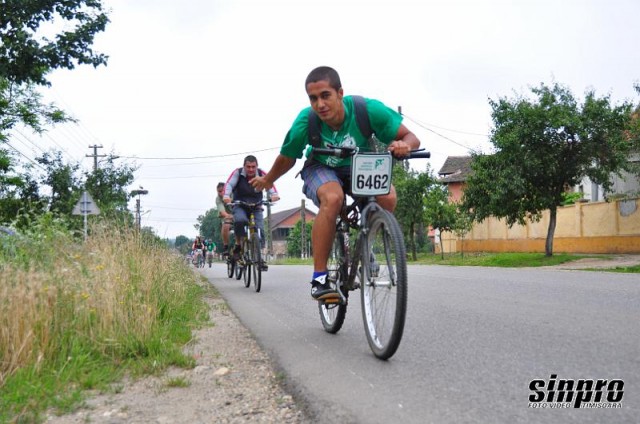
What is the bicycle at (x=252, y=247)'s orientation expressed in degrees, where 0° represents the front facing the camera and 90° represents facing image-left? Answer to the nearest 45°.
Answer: approximately 0°

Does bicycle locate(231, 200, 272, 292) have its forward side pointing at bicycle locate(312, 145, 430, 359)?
yes

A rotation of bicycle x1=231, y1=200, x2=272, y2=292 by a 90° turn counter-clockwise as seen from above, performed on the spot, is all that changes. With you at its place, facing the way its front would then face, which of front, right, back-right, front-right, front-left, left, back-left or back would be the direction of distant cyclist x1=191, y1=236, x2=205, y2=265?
left

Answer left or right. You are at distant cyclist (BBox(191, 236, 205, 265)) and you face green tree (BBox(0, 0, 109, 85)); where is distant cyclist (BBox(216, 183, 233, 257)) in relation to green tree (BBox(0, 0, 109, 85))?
left

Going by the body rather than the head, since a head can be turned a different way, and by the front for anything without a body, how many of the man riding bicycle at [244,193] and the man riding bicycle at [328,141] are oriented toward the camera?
2

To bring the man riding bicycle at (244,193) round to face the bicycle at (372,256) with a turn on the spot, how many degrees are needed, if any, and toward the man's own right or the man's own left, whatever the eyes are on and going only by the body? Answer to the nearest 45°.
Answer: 0° — they already face it

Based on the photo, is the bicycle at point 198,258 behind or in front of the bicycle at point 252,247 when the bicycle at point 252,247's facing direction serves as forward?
behind

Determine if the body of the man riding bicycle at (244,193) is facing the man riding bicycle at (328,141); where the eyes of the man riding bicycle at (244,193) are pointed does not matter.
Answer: yes

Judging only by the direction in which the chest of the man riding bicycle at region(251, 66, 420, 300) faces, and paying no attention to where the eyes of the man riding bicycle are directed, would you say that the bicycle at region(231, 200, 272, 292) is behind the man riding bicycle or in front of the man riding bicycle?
behind

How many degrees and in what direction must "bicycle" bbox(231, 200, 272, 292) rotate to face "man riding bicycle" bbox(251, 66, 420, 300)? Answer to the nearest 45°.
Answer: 0° — it already faces them

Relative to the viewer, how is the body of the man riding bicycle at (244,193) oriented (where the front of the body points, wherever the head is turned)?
toward the camera

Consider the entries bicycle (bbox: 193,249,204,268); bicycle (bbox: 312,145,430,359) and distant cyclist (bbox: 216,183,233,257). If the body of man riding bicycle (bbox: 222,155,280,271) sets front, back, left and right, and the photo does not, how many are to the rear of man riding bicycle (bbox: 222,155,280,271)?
2

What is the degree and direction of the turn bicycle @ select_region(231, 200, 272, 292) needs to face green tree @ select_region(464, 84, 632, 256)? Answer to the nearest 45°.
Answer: approximately 135° to its left
